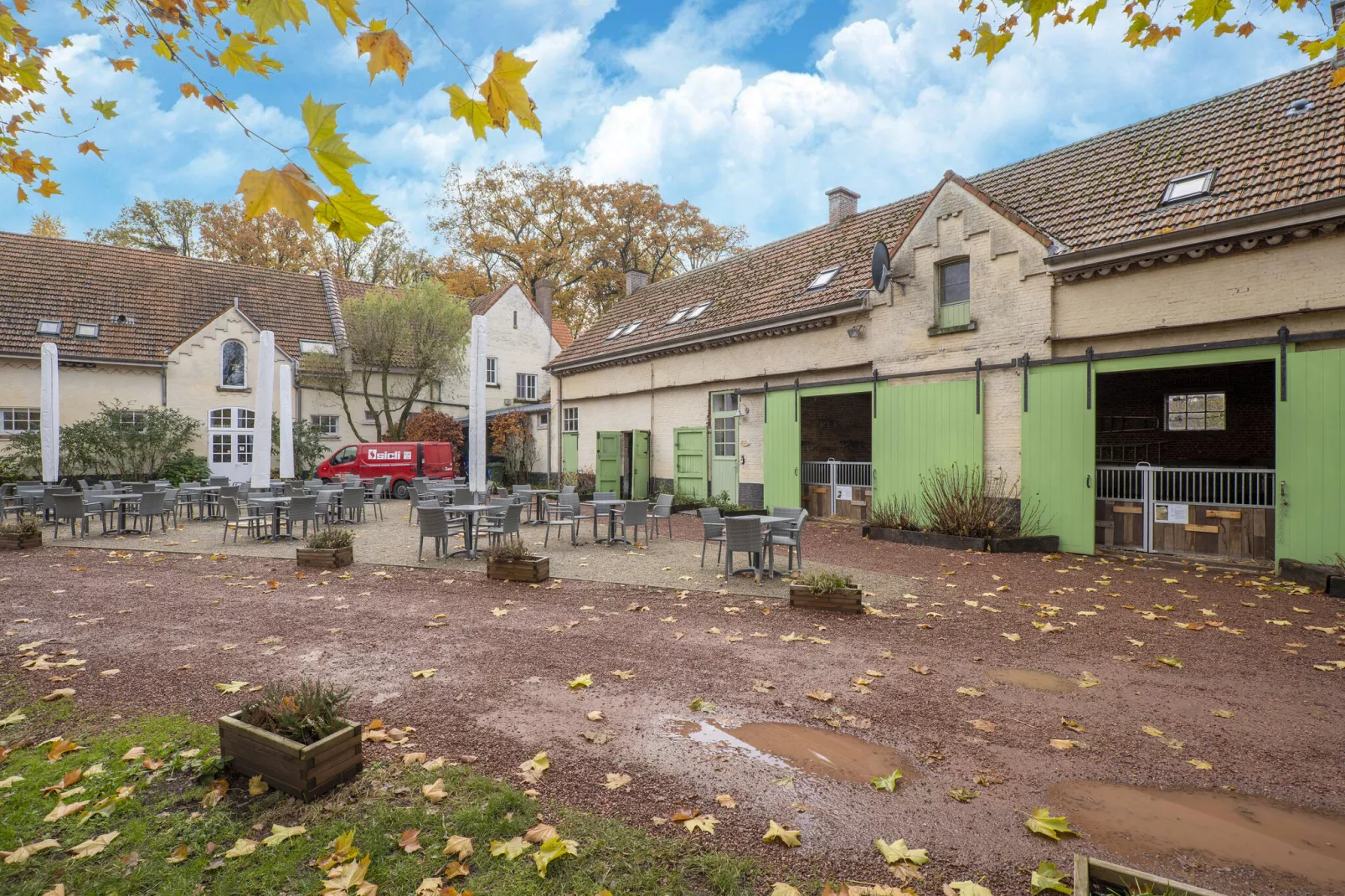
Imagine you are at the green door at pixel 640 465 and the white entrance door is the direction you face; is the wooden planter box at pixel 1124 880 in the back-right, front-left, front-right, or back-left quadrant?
back-left

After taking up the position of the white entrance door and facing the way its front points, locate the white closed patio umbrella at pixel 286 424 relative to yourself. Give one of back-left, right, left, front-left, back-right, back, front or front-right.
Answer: front

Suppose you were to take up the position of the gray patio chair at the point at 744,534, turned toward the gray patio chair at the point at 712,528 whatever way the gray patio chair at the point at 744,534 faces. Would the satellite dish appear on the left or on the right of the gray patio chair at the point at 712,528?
right

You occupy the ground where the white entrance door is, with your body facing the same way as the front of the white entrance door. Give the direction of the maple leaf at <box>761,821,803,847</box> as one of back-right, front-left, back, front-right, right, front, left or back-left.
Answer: front

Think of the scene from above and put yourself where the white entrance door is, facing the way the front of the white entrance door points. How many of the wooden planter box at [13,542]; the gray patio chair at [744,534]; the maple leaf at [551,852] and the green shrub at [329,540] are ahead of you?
4

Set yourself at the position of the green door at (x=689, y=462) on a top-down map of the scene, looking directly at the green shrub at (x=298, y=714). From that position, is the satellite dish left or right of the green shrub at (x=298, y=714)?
left

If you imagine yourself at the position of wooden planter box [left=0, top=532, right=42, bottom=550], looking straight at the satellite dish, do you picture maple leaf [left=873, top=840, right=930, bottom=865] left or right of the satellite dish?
right

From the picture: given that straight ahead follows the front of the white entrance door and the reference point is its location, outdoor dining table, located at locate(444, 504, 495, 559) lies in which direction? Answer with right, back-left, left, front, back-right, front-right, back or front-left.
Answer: front

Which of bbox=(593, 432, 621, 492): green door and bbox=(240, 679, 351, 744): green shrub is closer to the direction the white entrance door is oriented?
the green shrub

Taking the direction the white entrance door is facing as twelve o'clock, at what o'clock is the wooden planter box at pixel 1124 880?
The wooden planter box is roughly at 12 o'clock from the white entrance door.

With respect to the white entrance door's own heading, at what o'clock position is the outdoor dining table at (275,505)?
The outdoor dining table is roughly at 12 o'clock from the white entrance door.

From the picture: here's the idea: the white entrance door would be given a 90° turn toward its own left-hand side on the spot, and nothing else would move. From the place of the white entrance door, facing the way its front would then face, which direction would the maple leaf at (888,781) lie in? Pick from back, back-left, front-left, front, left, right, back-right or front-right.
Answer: right

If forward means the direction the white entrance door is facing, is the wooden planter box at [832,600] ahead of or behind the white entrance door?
ahead

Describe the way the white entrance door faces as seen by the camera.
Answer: facing the viewer

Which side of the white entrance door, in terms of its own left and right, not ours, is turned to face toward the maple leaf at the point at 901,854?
front

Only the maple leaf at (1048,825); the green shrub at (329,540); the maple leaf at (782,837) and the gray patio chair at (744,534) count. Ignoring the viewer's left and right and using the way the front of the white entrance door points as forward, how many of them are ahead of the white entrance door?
4

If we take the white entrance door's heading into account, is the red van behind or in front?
in front

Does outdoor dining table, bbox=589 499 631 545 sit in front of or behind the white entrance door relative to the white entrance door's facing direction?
in front

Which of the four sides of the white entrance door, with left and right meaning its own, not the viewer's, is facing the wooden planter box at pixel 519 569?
front

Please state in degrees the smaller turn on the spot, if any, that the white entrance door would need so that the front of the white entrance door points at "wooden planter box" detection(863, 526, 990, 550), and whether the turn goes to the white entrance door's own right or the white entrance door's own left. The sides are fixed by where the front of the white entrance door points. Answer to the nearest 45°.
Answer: approximately 45° to the white entrance door's own left
